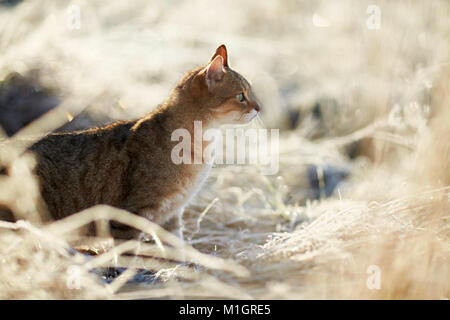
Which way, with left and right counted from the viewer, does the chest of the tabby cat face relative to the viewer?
facing to the right of the viewer
